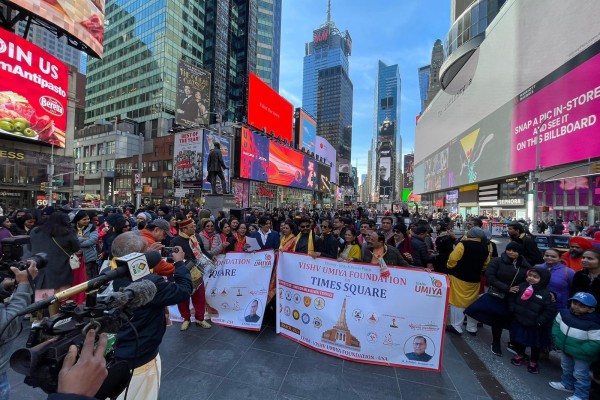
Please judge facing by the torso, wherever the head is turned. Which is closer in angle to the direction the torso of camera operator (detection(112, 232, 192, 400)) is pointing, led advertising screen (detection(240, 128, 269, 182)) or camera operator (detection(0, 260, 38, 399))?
the led advertising screen

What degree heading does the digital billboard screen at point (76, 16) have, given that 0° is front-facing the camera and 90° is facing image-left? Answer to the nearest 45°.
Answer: approximately 315°

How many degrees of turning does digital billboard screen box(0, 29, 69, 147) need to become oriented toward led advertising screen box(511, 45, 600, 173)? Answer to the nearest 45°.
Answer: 0° — it already faces it

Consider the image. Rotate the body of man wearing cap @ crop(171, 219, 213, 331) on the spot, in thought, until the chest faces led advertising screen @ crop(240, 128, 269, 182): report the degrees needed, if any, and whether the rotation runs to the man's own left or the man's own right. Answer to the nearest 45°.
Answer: approximately 135° to the man's own left

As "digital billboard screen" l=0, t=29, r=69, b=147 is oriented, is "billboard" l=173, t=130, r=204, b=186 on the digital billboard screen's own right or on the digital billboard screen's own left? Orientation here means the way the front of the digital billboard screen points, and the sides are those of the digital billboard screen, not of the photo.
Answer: on the digital billboard screen's own left

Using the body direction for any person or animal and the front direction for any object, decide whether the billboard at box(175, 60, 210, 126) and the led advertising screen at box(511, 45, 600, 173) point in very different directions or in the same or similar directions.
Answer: very different directions

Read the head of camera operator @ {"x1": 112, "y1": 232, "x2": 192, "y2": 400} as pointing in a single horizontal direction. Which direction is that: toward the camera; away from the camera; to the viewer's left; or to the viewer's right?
away from the camera
